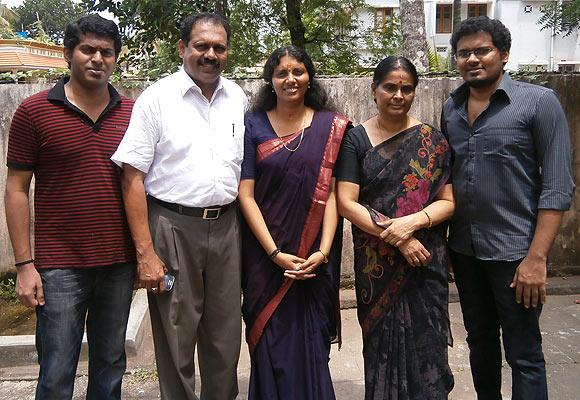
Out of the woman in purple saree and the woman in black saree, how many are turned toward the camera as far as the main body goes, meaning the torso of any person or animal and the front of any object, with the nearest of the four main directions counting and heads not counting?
2

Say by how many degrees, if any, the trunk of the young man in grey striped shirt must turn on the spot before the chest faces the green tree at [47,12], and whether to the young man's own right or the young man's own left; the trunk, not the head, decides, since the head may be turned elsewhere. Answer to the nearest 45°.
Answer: approximately 90° to the young man's own right

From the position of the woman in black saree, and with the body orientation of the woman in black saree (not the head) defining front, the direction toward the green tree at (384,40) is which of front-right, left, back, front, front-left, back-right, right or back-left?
back

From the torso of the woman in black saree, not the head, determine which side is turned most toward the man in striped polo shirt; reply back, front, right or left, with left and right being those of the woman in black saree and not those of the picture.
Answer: right

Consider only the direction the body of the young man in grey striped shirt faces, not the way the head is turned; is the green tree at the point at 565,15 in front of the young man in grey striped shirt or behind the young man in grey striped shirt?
behind

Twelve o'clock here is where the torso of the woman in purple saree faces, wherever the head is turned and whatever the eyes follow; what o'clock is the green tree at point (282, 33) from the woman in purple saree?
The green tree is roughly at 6 o'clock from the woman in purple saree.

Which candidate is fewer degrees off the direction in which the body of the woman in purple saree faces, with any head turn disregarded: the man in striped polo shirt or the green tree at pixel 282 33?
the man in striped polo shirt

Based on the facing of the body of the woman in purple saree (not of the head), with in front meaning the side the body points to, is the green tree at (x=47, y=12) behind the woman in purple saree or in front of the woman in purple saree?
behind
